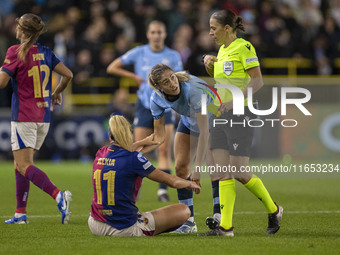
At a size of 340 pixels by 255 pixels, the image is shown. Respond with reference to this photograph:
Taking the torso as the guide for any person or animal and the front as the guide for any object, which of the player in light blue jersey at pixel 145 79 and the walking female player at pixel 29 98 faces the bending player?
the player in light blue jersey

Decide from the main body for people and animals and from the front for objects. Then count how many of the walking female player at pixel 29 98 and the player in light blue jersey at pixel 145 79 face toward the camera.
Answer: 1

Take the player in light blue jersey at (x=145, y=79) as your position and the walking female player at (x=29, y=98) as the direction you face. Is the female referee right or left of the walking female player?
left

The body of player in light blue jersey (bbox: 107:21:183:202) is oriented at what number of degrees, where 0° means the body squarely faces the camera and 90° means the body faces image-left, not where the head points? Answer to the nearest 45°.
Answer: approximately 0°

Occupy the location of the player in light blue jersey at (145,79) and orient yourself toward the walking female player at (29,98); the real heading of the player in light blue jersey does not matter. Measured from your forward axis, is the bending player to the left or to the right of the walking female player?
left

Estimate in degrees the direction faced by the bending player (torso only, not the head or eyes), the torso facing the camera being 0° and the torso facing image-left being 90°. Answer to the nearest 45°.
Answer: approximately 45°

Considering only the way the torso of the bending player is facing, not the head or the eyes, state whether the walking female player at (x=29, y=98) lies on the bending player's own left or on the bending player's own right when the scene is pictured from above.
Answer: on the bending player's own right

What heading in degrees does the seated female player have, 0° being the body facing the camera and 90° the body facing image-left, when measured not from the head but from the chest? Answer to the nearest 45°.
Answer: approximately 225°

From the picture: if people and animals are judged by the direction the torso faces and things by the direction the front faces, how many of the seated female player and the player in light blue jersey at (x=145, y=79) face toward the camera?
1

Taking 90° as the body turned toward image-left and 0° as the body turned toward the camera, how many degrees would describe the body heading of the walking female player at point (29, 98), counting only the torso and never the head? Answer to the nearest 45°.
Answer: approximately 135°
